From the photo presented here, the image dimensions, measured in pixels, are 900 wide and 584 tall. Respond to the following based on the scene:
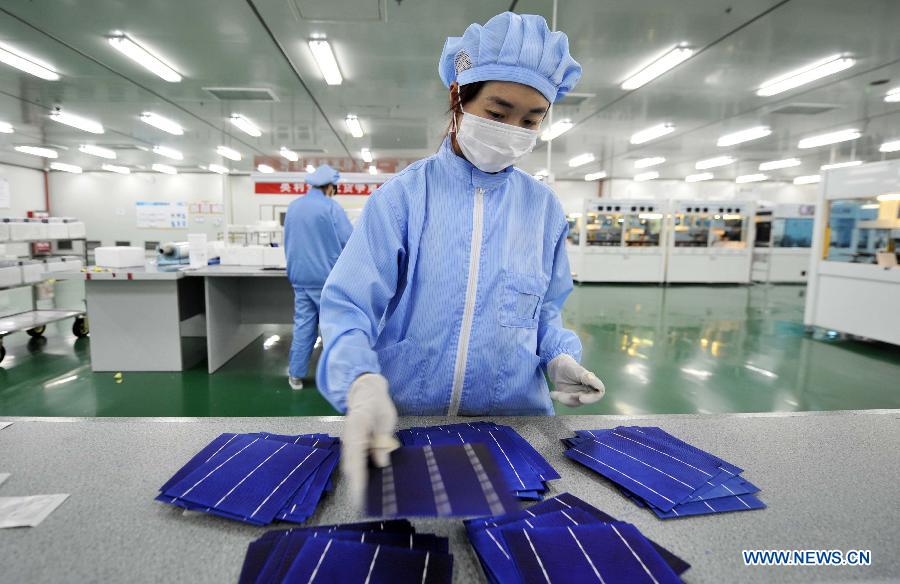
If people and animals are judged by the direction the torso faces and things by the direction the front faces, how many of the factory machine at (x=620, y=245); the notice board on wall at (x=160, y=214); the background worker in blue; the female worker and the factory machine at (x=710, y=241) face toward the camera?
4

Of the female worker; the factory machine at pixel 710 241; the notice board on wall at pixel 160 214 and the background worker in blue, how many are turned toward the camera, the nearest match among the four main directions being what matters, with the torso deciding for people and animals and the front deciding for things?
3

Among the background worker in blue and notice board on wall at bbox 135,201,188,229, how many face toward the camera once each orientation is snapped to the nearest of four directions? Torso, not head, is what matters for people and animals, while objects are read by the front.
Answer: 1

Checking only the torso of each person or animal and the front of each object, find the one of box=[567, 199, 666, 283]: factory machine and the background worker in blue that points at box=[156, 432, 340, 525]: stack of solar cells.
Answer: the factory machine

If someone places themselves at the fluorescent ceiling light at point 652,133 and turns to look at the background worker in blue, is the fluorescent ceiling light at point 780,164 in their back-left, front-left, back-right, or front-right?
back-left
